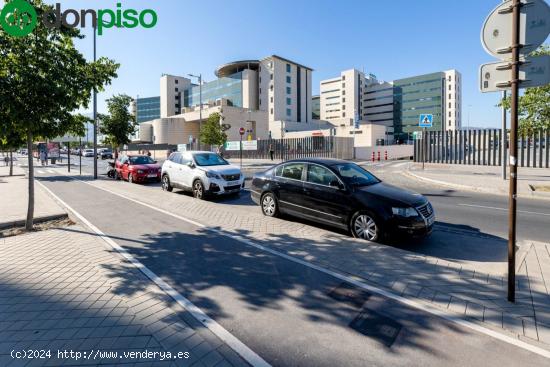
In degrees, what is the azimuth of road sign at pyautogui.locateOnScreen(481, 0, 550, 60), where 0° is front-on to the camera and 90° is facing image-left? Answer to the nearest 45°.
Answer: approximately 180°

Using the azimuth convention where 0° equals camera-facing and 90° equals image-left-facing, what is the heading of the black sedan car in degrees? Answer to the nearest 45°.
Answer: approximately 315°

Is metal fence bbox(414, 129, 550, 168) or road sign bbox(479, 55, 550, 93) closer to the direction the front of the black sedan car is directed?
the road sign

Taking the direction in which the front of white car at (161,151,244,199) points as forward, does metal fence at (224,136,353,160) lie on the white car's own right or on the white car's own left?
on the white car's own left

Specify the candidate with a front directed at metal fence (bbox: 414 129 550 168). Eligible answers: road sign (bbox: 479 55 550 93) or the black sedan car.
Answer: the road sign

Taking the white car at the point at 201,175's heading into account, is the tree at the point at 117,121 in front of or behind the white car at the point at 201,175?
behind

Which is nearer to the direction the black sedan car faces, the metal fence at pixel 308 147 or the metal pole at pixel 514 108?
the metal pole

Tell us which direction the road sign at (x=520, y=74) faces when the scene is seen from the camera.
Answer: facing away from the viewer
